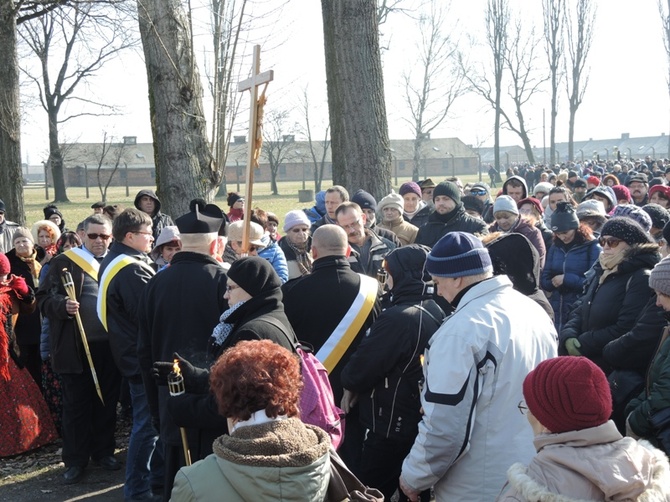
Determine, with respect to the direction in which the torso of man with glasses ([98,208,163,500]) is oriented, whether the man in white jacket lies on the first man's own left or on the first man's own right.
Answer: on the first man's own right

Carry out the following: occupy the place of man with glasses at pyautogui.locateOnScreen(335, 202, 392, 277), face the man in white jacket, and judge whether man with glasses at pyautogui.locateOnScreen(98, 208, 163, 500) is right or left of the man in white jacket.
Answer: right

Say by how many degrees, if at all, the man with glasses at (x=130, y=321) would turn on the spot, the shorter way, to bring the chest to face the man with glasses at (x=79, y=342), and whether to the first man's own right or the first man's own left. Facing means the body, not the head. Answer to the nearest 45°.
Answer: approximately 135° to the first man's own left

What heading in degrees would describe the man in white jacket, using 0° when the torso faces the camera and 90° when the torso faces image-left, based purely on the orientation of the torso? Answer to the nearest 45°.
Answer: approximately 135°

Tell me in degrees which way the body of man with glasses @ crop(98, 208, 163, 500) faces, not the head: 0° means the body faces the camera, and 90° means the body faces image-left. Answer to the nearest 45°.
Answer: approximately 270°

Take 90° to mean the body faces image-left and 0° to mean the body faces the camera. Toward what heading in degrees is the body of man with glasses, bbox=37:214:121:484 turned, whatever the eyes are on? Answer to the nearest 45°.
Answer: approximately 315°

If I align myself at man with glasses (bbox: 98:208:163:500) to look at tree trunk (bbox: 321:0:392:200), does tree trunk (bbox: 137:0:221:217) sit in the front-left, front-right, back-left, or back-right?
front-left

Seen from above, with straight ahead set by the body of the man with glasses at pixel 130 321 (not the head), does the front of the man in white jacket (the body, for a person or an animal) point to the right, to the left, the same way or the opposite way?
to the left

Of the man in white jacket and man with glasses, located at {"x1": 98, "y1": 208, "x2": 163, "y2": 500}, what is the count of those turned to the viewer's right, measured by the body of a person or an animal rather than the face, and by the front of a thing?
1

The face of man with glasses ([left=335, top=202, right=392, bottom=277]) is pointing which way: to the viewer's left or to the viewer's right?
to the viewer's left

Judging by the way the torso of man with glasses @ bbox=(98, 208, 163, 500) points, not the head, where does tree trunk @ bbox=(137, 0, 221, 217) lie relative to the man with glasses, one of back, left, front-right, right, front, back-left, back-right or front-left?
left
